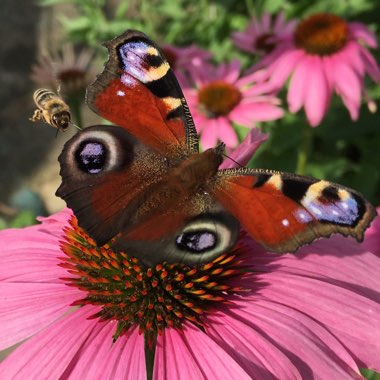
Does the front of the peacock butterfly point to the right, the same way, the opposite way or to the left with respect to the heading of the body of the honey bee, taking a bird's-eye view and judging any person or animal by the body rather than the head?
to the left

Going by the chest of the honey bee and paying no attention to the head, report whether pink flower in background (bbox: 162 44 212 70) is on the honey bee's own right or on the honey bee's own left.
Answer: on the honey bee's own left

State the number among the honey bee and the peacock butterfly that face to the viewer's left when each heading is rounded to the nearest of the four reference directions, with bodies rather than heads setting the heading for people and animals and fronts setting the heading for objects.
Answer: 0

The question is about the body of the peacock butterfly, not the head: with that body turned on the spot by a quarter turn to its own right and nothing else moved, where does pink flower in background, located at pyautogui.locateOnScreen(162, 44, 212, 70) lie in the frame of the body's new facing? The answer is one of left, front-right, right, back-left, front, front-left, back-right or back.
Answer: back-left

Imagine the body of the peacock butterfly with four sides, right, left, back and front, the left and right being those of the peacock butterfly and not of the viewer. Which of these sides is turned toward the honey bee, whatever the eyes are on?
left

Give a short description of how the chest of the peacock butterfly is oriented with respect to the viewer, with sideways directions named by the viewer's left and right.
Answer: facing away from the viewer and to the right of the viewer

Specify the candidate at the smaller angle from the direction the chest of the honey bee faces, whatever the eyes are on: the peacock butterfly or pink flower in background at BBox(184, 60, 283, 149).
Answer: the peacock butterfly

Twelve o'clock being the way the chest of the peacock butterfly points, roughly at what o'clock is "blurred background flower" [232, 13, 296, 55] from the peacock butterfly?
The blurred background flower is roughly at 11 o'clock from the peacock butterfly.

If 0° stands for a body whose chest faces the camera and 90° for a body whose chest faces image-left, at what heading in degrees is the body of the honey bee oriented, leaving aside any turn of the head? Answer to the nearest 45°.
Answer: approximately 315°

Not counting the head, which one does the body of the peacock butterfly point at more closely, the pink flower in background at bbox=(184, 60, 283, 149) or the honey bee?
the pink flower in background

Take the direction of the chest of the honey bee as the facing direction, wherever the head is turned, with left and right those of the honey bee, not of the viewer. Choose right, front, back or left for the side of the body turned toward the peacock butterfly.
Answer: front

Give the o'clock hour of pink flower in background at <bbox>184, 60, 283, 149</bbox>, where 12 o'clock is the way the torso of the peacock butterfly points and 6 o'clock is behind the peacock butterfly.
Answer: The pink flower in background is roughly at 11 o'clock from the peacock butterfly.
